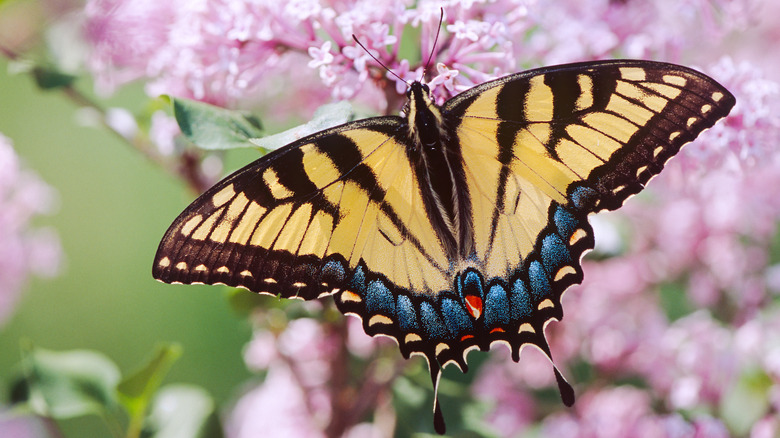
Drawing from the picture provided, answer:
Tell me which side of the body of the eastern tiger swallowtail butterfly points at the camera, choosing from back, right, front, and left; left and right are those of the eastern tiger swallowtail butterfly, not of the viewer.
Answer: back
